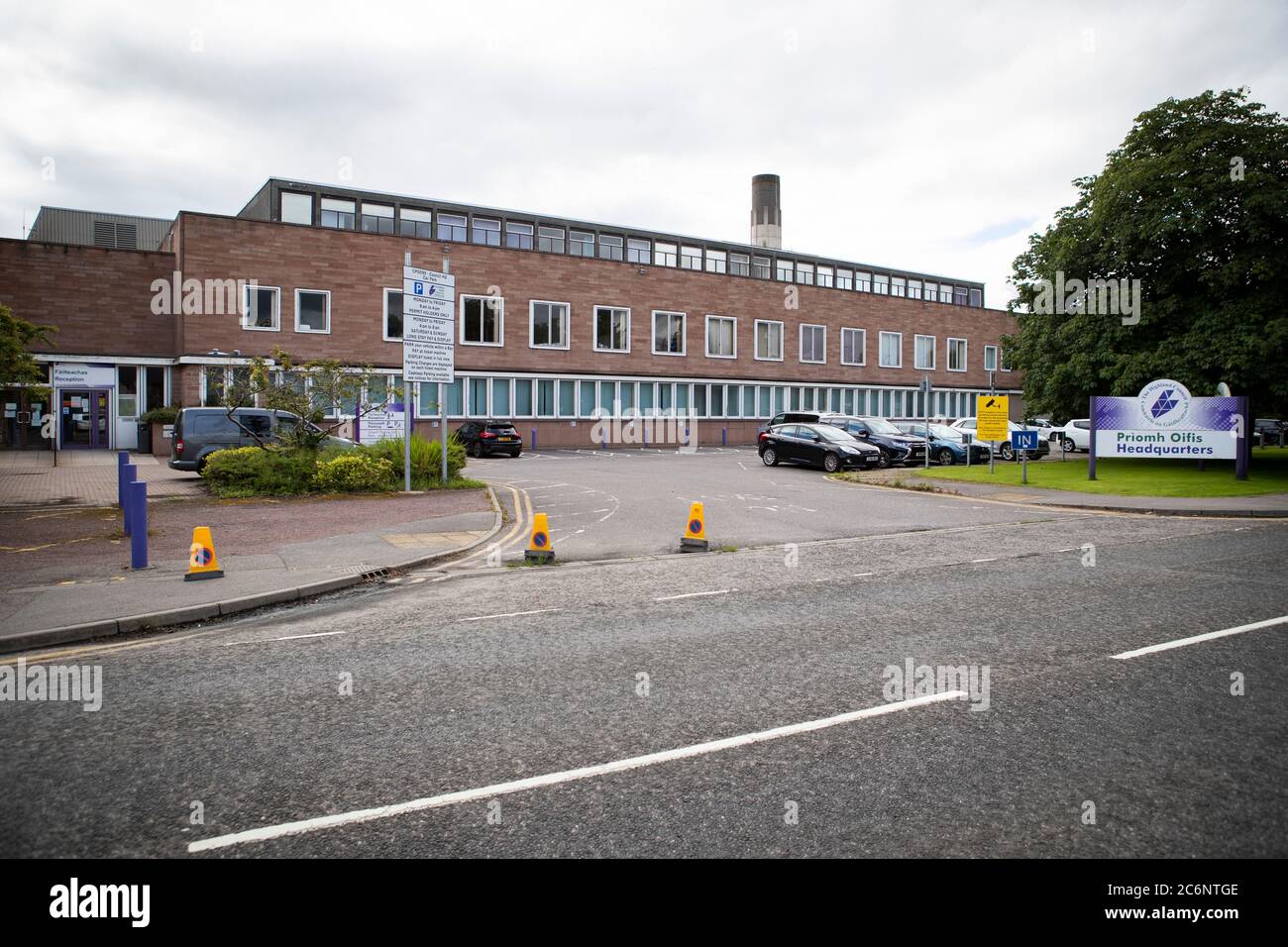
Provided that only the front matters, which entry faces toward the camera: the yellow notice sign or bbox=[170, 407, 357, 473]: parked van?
the yellow notice sign

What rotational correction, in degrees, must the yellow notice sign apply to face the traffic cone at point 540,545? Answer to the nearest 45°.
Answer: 0° — it already faces it

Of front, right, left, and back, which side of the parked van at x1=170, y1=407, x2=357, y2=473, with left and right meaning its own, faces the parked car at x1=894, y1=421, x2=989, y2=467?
front

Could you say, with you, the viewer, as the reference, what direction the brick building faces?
facing the viewer and to the right of the viewer

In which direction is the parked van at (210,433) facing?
to the viewer's right

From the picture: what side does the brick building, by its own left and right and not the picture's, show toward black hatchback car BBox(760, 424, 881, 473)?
front

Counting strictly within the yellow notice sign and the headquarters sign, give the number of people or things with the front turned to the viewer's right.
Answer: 0

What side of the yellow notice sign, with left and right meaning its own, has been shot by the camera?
front

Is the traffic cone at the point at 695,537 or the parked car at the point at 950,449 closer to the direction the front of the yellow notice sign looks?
the traffic cone

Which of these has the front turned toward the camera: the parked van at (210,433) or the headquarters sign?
the headquarters sign
